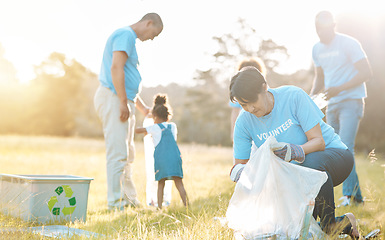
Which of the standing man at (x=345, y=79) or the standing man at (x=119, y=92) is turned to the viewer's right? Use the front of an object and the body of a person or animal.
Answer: the standing man at (x=119, y=92)

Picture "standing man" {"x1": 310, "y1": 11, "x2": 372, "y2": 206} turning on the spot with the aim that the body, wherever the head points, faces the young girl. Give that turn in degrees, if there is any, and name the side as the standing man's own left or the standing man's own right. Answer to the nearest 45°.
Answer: approximately 45° to the standing man's own right

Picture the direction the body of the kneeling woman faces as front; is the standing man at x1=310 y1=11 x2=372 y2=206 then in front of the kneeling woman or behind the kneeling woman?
behind

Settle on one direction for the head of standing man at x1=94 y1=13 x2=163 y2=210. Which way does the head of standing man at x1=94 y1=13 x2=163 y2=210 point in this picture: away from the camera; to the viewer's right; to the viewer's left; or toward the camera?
to the viewer's right

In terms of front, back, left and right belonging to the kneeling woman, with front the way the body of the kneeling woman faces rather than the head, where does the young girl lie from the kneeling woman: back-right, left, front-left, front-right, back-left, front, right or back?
right

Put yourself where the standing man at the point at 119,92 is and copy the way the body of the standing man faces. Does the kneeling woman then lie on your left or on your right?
on your right

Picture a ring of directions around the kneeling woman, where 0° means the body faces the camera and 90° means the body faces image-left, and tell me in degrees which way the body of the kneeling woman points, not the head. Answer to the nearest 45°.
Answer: approximately 45°

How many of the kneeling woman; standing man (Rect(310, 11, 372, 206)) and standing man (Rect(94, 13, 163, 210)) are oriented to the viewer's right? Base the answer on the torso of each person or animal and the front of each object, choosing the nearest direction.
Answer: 1

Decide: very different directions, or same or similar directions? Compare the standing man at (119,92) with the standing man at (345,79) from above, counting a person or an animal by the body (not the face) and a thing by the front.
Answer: very different directions

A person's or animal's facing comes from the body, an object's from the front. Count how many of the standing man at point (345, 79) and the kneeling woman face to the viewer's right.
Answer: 0

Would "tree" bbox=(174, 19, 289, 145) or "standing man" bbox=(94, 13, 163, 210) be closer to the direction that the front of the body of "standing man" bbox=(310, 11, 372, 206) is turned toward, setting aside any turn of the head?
the standing man

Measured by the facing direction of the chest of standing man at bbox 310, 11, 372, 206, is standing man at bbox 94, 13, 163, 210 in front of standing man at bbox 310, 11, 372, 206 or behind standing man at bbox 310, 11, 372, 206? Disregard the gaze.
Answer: in front

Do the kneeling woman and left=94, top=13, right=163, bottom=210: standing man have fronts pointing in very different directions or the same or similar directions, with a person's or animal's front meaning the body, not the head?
very different directions

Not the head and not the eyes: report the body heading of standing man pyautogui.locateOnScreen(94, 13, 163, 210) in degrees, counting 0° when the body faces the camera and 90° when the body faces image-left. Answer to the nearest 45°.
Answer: approximately 270°

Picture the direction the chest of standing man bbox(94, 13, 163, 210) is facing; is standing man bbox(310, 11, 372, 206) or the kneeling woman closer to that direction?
the standing man
